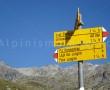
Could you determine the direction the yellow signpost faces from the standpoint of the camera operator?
facing the viewer
